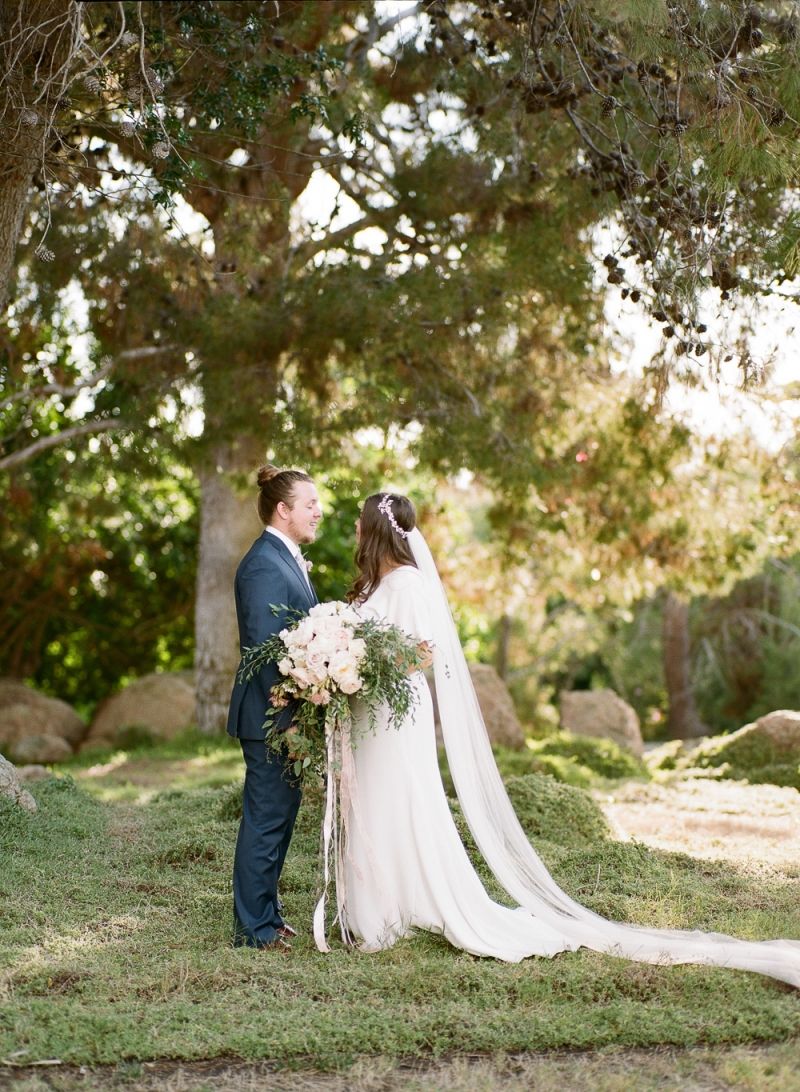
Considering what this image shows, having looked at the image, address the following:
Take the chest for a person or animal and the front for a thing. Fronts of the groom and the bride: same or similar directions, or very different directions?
very different directions

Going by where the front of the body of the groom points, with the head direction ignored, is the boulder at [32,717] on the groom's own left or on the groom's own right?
on the groom's own left

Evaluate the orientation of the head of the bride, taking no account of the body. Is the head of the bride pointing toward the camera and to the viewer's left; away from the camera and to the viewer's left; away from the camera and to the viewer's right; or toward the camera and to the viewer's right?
away from the camera and to the viewer's left

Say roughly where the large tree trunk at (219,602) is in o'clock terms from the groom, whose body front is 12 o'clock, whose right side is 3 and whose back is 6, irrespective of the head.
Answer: The large tree trunk is roughly at 9 o'clock from the groom.

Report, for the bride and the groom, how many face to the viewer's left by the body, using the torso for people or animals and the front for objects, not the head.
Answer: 1

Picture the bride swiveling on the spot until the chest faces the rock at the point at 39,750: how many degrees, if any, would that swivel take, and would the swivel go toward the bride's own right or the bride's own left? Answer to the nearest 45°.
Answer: approximately 45° to the bride's own right

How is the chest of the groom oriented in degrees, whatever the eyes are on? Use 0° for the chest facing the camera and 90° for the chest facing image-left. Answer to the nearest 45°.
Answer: approximately 270°

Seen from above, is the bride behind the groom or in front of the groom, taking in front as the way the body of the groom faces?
in front

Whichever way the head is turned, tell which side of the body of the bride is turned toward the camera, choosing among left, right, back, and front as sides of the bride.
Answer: left

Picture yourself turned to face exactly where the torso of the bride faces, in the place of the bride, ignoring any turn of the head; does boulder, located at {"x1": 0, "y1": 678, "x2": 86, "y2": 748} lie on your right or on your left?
on your right

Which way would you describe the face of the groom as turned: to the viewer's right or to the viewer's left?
to the viewer's right

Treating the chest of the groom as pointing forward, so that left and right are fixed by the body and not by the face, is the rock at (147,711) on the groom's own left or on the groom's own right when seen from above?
on the groom's own left

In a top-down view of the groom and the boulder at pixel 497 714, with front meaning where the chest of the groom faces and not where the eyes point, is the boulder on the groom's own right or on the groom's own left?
on the groom's own left
